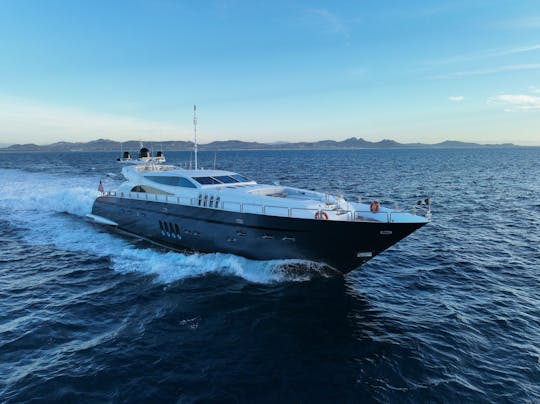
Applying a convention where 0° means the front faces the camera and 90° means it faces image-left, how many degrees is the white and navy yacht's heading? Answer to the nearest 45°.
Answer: approximately 315°
